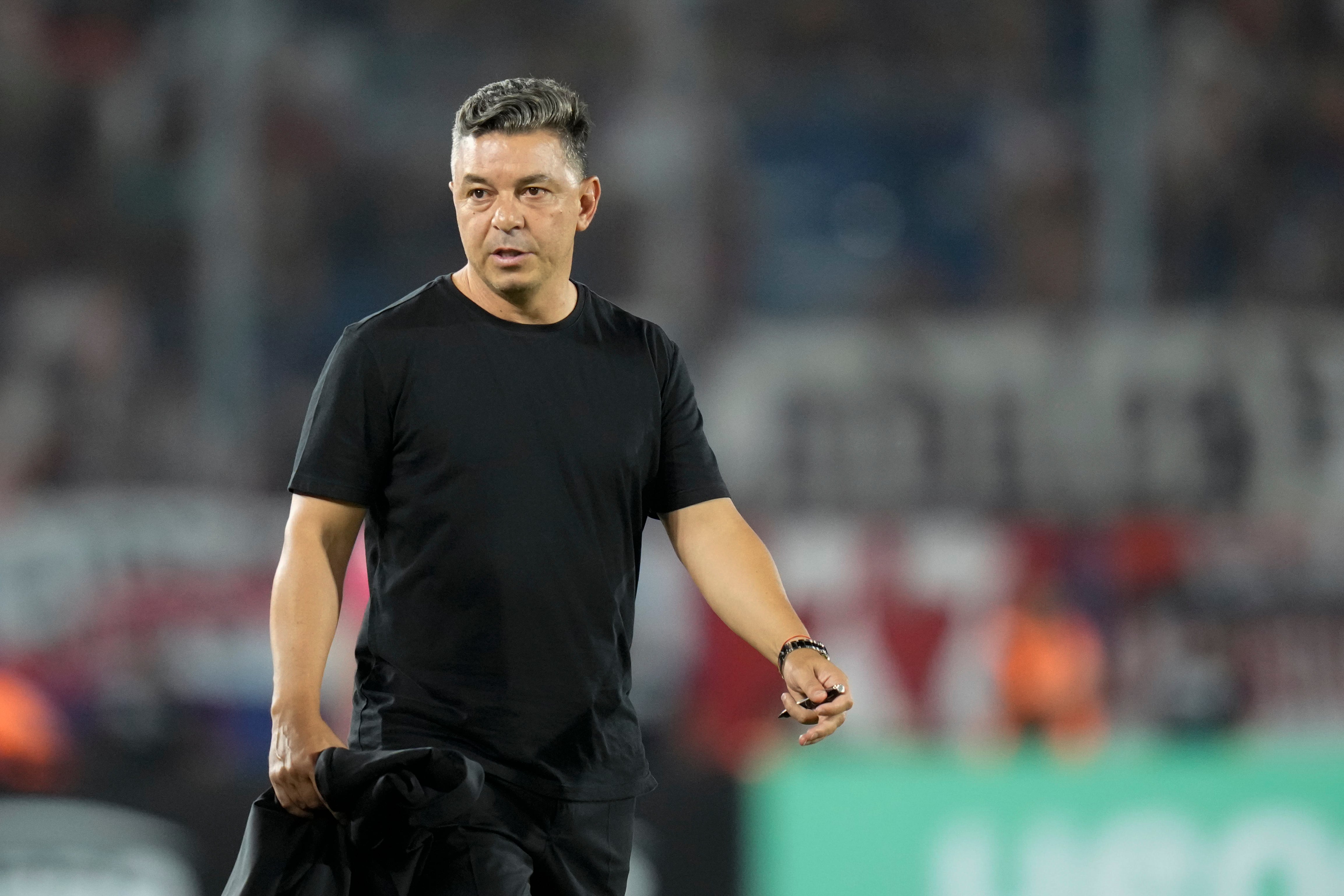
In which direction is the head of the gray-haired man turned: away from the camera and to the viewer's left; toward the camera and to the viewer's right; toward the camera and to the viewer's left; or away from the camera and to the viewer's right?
toward the camera and to the viewer's left

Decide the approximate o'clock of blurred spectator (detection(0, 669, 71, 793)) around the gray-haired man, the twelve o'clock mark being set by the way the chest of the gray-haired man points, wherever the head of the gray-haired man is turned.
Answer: The blurred spectator is roughly at 5 o'clock from the gray-haired man.

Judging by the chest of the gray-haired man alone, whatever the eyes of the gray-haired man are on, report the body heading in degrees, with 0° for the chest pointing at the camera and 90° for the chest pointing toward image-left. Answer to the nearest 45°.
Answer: approximately 0°

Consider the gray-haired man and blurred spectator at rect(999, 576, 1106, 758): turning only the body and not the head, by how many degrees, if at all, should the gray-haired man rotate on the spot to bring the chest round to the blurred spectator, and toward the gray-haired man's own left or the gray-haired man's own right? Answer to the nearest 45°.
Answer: approximately 135° to the gray-haired man's own left

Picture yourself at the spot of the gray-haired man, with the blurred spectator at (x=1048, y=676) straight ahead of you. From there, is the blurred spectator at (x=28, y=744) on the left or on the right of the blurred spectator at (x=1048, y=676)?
left
